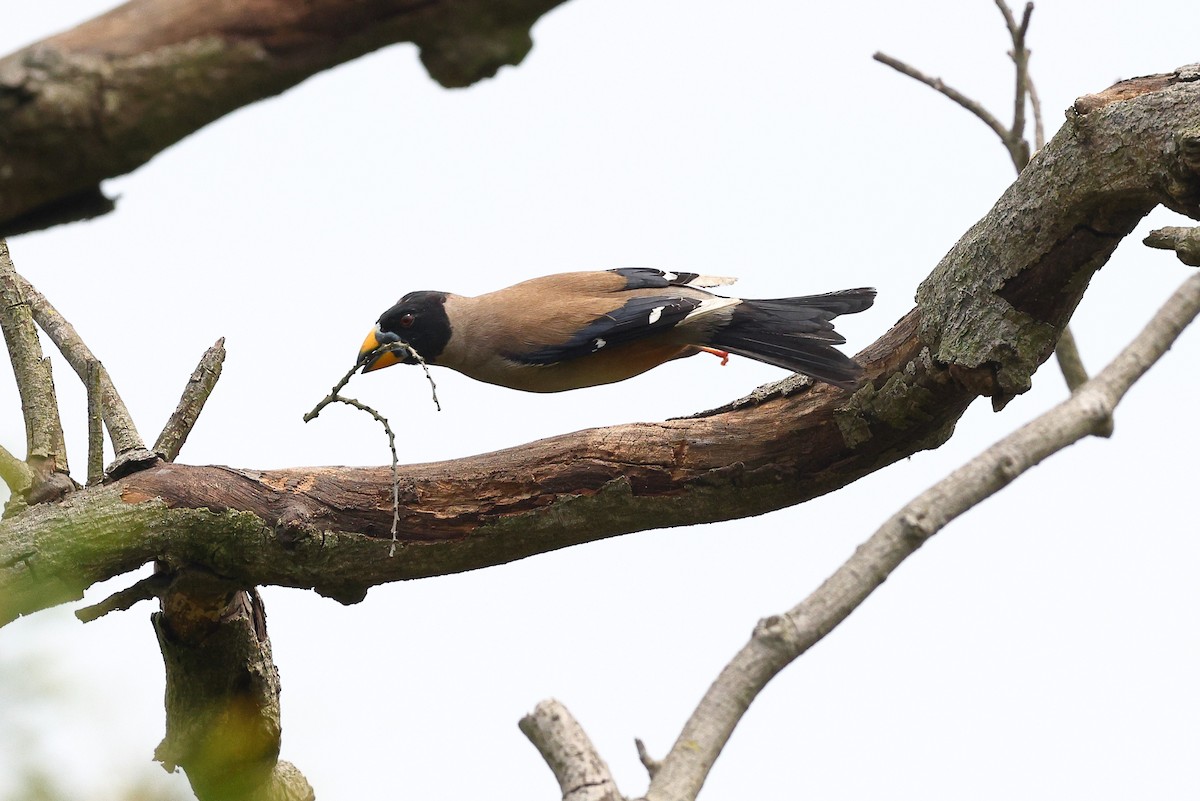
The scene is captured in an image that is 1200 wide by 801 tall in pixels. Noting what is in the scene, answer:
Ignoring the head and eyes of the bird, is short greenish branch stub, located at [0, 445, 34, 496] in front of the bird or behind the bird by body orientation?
in front

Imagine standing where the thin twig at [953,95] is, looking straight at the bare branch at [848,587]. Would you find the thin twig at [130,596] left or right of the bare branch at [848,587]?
right

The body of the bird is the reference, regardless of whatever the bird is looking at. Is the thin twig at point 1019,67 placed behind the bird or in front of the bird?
behind

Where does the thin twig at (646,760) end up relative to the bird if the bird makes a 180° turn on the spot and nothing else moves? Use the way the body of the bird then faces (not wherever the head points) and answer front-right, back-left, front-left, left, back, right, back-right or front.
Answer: right

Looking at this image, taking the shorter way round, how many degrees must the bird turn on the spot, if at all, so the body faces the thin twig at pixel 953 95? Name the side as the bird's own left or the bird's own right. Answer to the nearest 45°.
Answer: approximately 180°

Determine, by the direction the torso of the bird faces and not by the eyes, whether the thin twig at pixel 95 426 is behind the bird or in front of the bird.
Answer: in front

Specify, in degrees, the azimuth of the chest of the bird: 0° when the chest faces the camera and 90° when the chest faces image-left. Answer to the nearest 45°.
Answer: approximately 90°

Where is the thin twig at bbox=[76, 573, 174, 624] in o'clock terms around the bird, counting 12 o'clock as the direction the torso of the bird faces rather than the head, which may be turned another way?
The thin twig is roughly at 11 o'clock from the bird.

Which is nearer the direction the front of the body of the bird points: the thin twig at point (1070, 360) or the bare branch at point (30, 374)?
the bare branch
